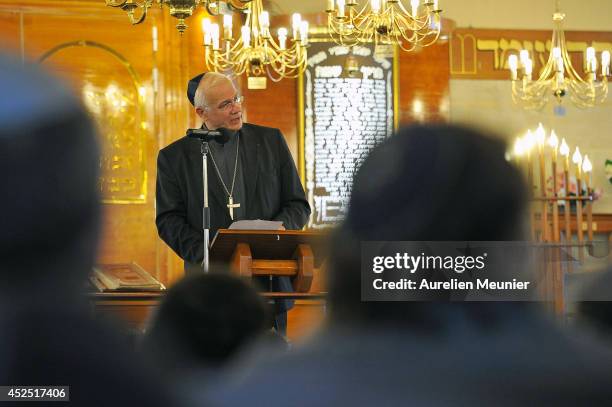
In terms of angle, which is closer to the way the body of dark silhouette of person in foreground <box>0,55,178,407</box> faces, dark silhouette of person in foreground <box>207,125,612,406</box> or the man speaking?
the man speaking

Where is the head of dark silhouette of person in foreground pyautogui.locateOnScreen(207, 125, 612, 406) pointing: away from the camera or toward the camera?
away from the camera

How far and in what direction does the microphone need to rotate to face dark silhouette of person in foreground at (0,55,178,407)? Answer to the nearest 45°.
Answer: approximately 90° to its right

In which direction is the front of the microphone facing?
to the viewer's right

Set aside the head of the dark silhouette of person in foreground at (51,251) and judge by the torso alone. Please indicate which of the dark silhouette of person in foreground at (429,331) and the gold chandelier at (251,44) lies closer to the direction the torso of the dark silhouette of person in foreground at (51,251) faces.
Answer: the gold chandelier

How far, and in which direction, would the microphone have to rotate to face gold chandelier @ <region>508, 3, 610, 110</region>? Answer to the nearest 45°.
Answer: approximately 45° to its left

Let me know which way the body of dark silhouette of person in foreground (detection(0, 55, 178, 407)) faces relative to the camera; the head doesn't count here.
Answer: away from the camera

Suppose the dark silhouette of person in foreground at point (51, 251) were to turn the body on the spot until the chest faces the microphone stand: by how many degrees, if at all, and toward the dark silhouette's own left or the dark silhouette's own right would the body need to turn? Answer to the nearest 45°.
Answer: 0° — they already face it

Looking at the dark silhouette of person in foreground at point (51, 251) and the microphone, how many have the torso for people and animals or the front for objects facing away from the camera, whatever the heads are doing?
1
